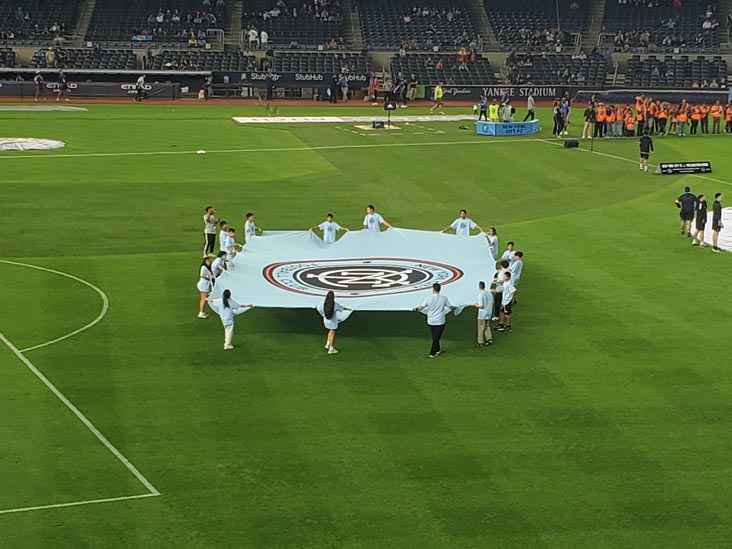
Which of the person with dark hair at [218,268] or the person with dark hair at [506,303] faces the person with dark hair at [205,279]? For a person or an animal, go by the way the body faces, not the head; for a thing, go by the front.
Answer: the person with dark hair at [506,303]

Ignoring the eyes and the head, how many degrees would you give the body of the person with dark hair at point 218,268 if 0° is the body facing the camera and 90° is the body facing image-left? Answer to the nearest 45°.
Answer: approximately 270°

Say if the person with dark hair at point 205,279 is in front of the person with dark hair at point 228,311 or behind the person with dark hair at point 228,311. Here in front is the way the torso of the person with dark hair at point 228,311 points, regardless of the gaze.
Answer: in front

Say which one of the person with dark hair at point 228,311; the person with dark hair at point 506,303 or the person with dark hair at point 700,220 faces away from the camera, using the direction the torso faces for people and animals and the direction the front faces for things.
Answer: the person with dark hair at point 228,311

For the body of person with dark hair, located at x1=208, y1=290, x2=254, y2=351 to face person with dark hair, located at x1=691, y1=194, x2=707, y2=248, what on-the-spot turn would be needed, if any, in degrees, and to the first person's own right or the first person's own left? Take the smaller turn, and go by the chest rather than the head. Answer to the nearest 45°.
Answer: approximately 45° to the first person's own right

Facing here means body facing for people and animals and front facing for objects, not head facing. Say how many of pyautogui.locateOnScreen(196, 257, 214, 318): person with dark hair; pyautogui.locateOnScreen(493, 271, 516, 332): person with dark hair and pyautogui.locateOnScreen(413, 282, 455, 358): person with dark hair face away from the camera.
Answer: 1

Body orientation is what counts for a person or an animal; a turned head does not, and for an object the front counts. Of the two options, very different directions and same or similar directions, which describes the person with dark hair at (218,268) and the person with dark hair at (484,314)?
very different directions

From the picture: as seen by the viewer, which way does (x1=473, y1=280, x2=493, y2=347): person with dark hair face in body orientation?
to the viewer's left

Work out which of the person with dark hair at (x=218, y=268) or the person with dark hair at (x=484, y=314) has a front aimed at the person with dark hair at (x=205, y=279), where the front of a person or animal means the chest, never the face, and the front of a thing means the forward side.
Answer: the person with dark hair at (x=484, y=314)

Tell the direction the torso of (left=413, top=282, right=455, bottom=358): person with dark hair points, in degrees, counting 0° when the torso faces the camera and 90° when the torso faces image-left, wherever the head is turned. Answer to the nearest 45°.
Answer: approximately 180°

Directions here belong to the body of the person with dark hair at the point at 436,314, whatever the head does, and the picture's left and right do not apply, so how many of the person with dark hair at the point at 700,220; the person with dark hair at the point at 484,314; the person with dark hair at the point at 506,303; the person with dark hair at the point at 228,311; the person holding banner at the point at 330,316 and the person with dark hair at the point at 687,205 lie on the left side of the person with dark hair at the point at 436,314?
2

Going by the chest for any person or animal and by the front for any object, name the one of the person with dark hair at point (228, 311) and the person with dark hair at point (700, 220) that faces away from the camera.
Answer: the person with dark hair at point (228, 311)

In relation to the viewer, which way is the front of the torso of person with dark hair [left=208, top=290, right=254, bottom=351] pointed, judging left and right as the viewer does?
facing away from the viewer

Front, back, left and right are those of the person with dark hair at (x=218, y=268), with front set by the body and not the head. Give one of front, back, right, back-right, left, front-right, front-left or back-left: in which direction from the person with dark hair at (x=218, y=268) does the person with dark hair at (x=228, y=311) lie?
right

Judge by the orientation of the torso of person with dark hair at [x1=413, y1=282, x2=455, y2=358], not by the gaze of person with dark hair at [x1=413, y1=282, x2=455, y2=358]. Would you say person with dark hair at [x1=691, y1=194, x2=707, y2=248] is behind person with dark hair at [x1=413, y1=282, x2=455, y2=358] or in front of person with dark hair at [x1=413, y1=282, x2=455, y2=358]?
in front
